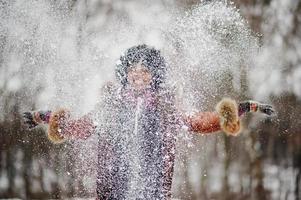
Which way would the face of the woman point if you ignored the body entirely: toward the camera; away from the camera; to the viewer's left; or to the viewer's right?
toward the camera

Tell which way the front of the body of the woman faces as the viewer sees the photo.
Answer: toward the camera
